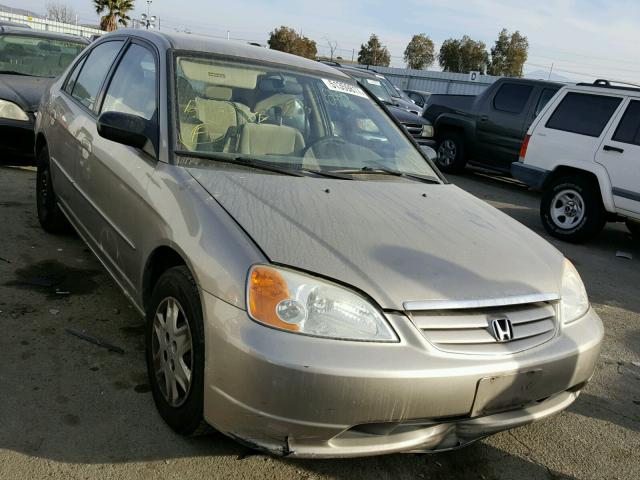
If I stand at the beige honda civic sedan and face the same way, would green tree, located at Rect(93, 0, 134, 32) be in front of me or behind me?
behind

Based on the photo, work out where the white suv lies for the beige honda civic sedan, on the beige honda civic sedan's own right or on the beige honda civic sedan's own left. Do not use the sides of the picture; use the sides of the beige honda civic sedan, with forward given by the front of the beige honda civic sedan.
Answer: on the beige honda civic sedan's own left

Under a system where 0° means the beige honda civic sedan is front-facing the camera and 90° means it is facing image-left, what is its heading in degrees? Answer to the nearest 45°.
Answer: approximately 315°
